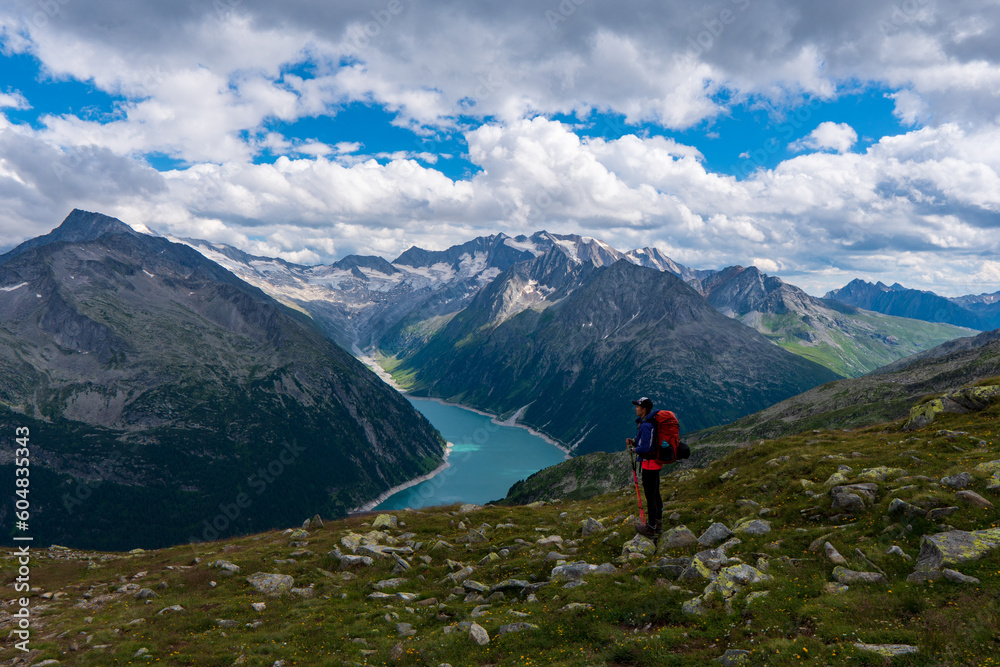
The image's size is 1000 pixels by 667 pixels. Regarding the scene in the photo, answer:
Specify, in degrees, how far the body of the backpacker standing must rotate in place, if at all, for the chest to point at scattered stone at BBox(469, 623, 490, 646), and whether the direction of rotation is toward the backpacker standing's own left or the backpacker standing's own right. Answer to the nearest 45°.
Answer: approximately 45° to the backpacker standing's own left

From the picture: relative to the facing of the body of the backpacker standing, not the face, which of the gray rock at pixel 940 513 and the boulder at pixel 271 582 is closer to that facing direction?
the boulder

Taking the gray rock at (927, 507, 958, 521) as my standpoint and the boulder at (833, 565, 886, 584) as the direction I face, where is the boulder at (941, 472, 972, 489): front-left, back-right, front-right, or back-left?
back-right

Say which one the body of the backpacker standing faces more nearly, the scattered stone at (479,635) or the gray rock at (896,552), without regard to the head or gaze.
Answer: the scattered stone

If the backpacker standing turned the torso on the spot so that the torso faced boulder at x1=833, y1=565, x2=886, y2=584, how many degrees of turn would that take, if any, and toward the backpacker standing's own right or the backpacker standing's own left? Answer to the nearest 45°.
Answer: approximately 135° to the backpacker standing's own left

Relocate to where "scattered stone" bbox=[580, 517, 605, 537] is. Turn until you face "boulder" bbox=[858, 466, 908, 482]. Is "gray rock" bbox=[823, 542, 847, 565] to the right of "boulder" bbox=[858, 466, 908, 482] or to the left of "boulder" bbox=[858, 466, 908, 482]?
right

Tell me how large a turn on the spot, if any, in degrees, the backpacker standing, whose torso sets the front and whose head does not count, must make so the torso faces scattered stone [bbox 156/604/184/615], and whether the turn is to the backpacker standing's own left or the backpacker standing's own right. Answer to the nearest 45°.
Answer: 0° — they already face it

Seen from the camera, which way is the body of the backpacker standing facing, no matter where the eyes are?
to the viewer's left

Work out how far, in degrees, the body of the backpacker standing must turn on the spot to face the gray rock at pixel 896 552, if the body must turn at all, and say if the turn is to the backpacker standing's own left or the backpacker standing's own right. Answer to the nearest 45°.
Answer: approximately 135° to the backpacker standing's own left
